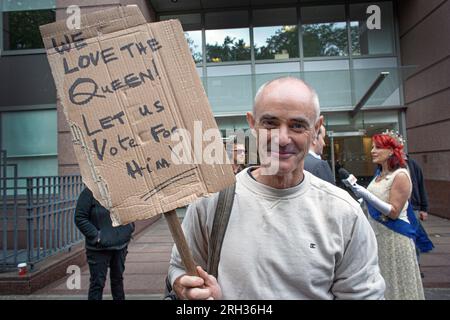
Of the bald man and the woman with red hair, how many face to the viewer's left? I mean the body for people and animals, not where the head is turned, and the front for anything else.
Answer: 1

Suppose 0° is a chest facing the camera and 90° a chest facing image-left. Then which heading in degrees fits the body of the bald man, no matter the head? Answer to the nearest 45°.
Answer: approximately 0°

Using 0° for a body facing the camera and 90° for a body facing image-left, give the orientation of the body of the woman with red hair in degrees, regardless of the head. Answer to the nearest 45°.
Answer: approximately 90°

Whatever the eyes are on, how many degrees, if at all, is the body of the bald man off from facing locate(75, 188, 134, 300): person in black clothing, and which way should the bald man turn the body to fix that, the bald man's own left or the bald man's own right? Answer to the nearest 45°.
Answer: approximately 135° to the bald man's own right

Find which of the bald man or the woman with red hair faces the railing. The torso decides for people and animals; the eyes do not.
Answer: the woman with red hair

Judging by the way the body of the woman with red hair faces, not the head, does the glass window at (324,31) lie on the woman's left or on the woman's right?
on the woman's right

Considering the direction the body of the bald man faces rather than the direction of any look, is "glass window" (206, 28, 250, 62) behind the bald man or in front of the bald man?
behind

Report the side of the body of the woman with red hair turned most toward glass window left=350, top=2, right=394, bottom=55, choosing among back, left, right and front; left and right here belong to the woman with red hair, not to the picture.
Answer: right

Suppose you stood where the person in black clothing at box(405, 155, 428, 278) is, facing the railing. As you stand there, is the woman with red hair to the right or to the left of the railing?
left

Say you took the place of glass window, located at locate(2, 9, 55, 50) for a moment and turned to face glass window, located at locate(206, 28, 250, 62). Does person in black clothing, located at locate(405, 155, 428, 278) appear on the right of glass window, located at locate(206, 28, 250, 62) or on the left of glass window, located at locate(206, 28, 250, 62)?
right

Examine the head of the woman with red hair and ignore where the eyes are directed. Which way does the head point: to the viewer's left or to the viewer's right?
to the viewer's left

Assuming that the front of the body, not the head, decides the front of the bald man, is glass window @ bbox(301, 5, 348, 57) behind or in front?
behind
